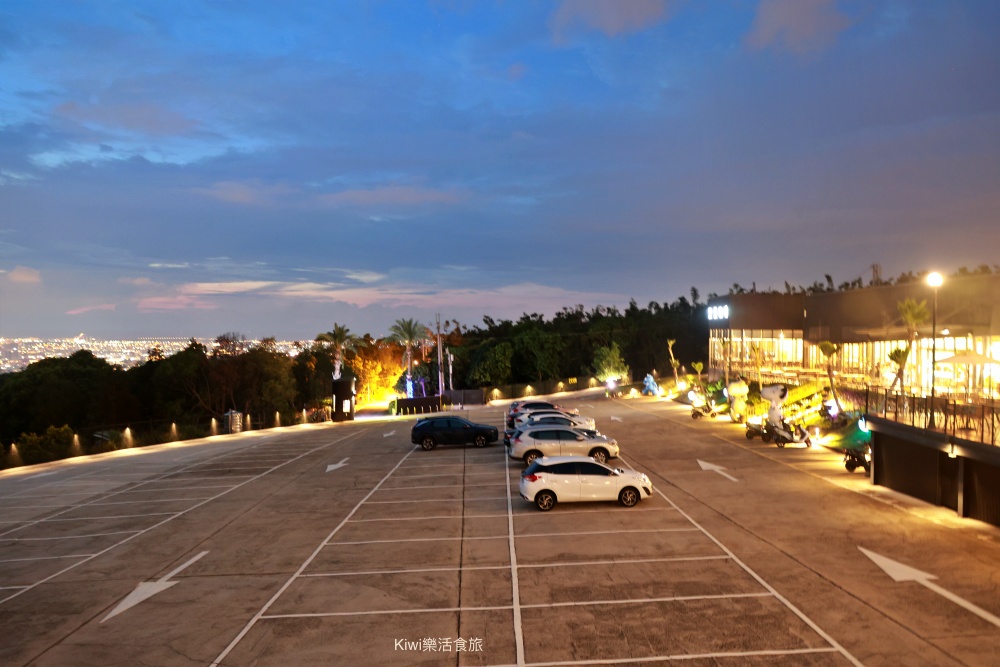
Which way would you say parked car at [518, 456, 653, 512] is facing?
to the viewer's right

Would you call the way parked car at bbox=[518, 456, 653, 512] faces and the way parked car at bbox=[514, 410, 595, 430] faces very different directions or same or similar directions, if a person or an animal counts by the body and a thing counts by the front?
same or similar directions

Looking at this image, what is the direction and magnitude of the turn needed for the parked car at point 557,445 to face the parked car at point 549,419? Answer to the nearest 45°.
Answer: approximately 90° to its left

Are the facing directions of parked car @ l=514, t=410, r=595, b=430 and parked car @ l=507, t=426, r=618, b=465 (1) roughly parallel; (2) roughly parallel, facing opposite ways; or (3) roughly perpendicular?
roughly parallel

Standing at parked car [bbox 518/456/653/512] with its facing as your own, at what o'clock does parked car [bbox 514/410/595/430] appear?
parked car [bbox 514/410/595/430] is roughly at 9 o'clock from parked car [bbox 518/456/653/512].

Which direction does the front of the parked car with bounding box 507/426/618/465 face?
to the viewer's right

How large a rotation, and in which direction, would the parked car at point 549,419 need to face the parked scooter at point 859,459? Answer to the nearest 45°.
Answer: approximately 45° to its right

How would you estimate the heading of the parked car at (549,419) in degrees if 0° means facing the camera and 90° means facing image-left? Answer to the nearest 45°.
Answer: approximately 270°
